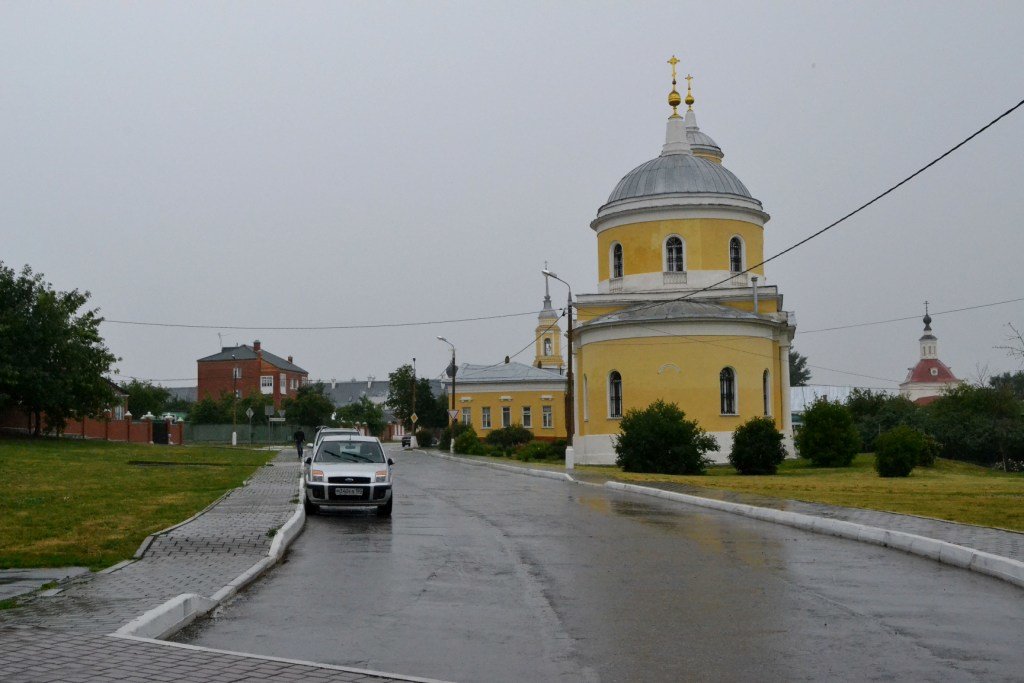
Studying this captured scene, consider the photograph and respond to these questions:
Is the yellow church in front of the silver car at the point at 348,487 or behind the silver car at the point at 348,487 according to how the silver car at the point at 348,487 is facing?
behind

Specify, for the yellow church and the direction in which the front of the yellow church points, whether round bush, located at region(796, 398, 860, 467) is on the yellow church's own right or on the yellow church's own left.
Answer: on the yellow church's own right

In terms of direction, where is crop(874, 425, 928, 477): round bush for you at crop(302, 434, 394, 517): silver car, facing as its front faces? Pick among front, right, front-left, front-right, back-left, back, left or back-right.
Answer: back-left

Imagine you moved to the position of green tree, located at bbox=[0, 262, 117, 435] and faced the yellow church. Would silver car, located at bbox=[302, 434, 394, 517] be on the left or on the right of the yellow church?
right

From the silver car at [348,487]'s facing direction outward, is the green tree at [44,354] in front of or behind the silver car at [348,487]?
behind

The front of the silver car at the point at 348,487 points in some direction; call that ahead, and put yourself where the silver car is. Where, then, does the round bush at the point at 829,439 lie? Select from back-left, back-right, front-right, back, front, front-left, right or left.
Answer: back-left

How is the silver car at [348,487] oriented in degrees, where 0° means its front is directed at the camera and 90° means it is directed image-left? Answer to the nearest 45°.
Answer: approximately 0°

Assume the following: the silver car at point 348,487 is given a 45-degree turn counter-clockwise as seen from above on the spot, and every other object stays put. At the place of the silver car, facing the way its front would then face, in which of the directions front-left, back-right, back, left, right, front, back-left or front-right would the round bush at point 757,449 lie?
left
